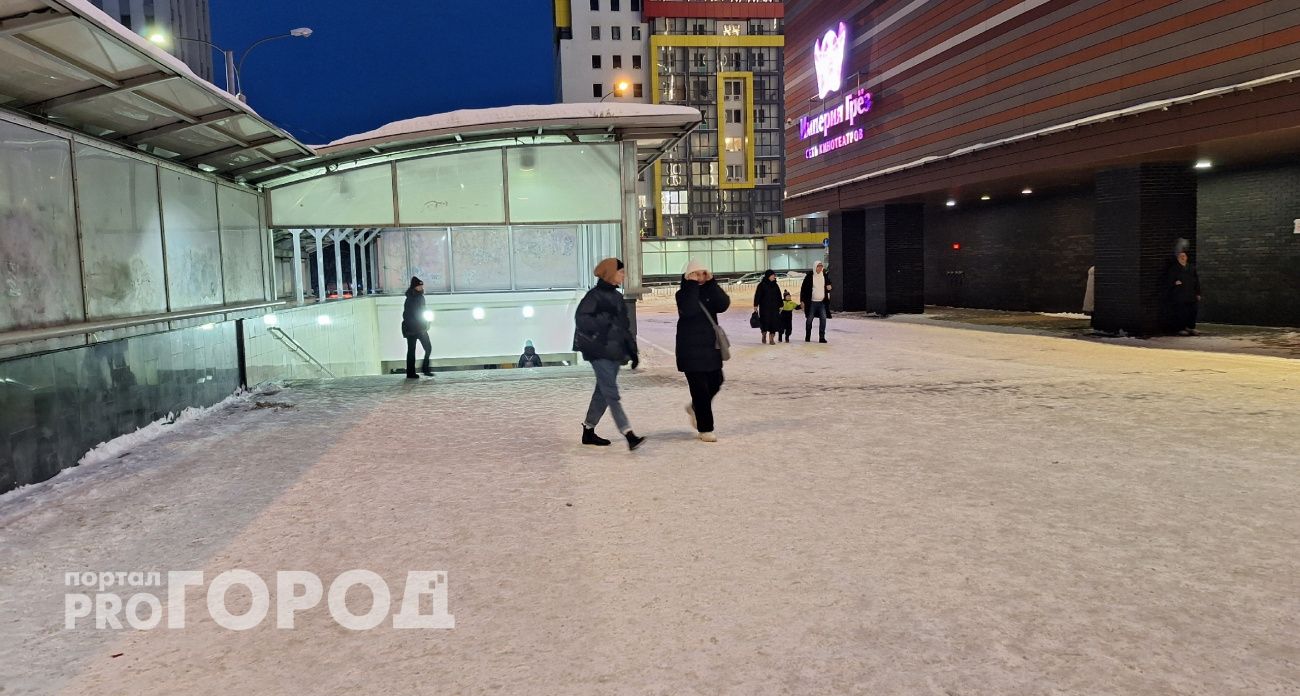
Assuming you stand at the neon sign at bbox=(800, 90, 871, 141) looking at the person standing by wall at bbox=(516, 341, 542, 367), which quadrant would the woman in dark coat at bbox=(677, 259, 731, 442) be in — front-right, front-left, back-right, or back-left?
front-left

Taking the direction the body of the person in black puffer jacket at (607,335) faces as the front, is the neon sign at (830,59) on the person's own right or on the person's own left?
on the person's own left

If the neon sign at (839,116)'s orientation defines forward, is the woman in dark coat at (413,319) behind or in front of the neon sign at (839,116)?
in front

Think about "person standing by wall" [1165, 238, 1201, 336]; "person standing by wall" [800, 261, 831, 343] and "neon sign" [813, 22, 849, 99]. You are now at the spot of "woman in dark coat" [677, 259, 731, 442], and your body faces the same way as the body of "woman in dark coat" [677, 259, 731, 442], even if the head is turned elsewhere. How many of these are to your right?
0

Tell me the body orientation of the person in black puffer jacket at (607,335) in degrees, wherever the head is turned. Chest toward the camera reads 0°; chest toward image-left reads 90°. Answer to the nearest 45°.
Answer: approximately 270°

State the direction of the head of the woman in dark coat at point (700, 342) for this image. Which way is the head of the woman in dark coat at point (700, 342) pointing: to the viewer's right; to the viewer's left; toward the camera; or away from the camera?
toward the camera

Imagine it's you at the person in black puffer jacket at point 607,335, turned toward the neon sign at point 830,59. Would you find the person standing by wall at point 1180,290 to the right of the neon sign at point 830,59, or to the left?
right

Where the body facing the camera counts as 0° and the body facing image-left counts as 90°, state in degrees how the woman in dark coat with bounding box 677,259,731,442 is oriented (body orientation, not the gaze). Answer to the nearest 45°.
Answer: approximately 315°

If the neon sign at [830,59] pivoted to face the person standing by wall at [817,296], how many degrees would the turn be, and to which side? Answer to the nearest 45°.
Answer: approximately 45° to its left

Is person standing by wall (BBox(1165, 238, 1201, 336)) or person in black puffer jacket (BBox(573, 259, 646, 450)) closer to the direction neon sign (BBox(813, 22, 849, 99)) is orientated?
the person in black puffer jacket

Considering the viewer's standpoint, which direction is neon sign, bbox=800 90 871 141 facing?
facing the viewer and to the left of the viewer

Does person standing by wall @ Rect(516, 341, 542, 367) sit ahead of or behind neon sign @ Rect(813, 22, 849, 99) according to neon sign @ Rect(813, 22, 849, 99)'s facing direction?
ahead

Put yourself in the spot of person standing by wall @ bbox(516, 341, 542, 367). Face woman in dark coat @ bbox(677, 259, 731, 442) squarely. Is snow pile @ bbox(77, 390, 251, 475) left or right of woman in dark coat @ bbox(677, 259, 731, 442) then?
right

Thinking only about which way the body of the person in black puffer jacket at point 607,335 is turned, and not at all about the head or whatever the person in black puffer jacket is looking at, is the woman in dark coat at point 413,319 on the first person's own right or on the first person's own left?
on the first person's own left
